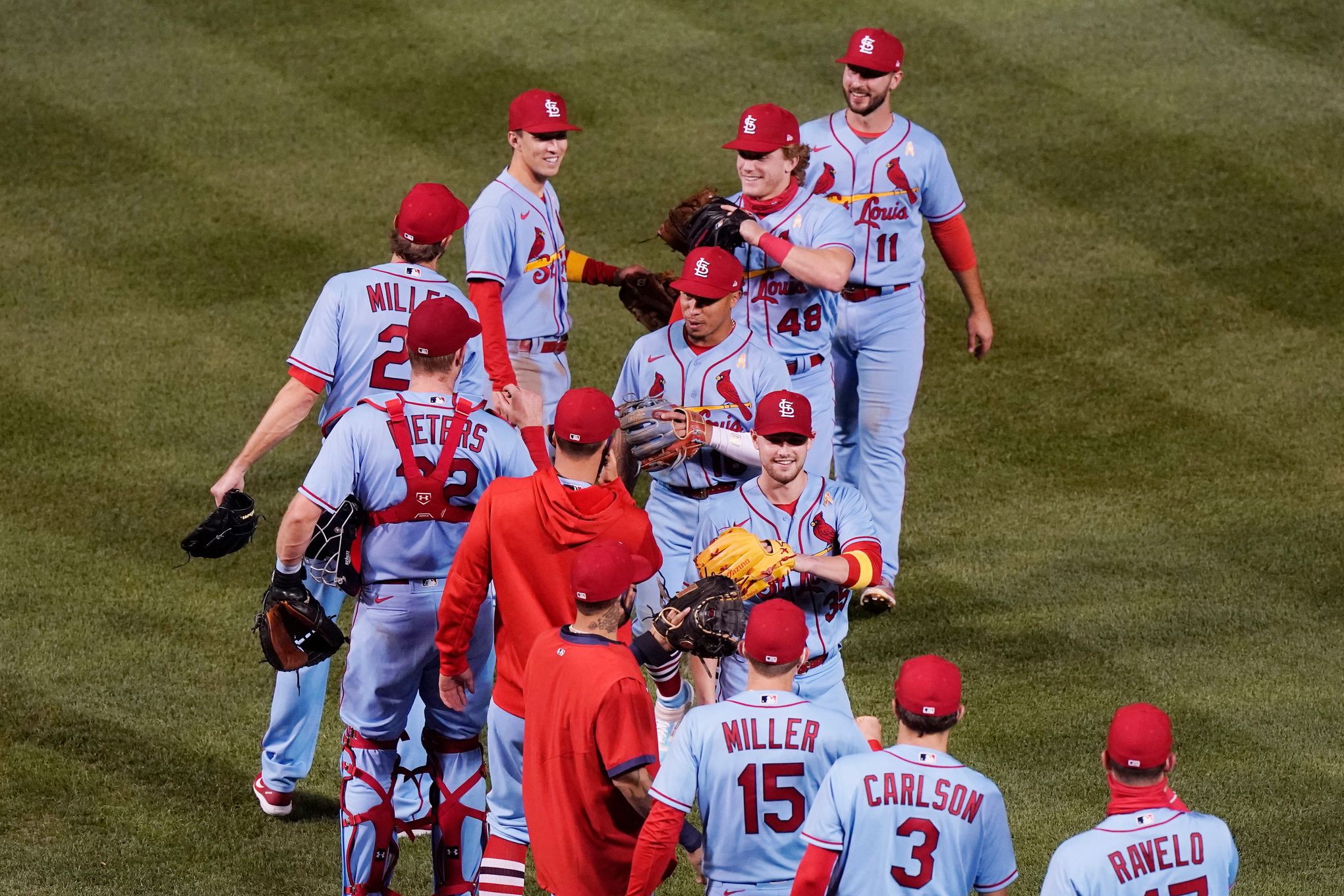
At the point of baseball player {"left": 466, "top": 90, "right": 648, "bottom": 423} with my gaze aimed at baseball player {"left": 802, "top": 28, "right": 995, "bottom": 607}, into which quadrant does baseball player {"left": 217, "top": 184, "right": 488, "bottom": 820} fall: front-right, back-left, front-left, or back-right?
back-right

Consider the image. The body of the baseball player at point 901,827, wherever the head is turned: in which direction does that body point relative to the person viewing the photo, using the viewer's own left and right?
facing away from the viewer

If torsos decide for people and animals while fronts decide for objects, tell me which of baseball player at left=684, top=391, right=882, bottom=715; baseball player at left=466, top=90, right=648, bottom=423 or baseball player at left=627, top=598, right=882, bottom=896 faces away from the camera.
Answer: baseball player at left=627, top=598, right=882, bottom=896

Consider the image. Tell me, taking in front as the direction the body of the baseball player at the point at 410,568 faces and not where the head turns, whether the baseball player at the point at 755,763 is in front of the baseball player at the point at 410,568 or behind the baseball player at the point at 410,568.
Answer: behind

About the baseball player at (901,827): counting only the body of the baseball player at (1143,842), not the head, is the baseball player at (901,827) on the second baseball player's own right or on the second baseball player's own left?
on the second baseball player's own left

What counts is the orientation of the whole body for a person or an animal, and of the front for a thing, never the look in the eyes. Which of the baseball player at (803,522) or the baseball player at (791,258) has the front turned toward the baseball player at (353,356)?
the baseball player at (791,258)

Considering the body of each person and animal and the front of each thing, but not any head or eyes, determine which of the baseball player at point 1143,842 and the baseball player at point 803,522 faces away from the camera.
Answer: the baseball player at point 1143,842

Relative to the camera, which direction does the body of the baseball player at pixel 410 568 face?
away from the camera

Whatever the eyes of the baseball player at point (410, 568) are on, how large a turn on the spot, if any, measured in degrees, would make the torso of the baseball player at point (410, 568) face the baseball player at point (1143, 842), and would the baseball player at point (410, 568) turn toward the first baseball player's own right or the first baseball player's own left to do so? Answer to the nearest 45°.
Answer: approximately 135° to the first baseball player's own right

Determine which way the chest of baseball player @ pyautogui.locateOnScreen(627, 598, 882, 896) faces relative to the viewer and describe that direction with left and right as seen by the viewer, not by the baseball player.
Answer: facing away from the viewer

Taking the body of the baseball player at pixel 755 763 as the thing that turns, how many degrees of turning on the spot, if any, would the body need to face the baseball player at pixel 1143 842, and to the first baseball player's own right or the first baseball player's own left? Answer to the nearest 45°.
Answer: approximately 90° to the first baseball player's own right

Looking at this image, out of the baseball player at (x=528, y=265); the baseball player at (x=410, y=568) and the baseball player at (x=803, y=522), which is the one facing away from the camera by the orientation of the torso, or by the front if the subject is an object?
the baseball player at (x=410, y=568)

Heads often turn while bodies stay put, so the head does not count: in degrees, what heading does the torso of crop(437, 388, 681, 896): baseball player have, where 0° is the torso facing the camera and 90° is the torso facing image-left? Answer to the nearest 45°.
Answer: approximately 180°

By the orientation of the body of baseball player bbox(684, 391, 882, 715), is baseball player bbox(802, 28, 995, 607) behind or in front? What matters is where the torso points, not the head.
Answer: behind

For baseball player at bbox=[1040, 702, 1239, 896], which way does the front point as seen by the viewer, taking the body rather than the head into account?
away from the camera
